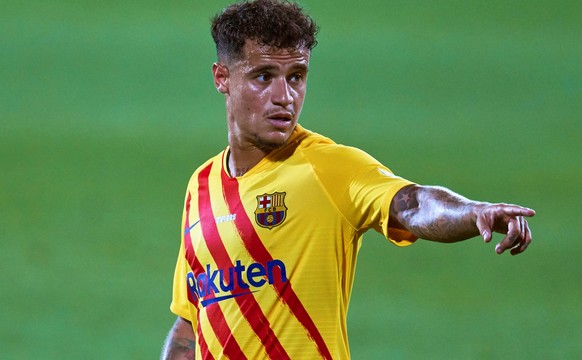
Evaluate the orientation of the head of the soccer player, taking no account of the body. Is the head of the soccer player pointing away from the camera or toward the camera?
toward the camera

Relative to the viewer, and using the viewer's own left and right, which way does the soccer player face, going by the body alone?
facing the viewer and to the left of the viewer
